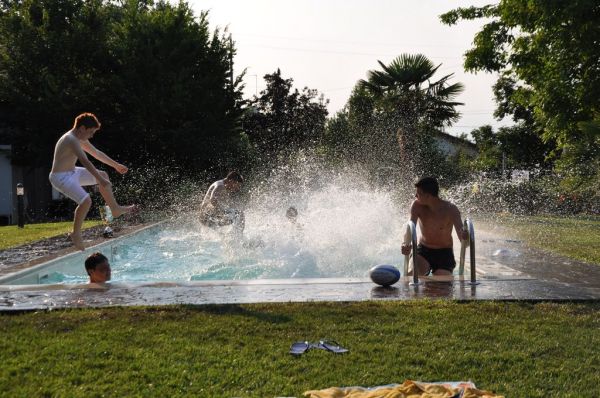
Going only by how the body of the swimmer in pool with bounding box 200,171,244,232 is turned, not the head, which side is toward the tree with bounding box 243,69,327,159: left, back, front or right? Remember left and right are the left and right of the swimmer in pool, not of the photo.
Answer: left

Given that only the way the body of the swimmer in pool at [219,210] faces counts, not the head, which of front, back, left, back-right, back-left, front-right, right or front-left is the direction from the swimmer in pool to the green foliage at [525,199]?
front-left

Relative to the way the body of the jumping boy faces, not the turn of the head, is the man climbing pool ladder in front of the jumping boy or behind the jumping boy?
in front

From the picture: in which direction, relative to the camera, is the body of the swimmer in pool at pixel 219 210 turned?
to the viewer's right

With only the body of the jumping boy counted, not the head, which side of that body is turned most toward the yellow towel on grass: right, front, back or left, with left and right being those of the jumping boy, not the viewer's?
right

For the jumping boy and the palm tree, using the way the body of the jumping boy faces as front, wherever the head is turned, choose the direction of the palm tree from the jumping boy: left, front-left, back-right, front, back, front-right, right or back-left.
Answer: front-left

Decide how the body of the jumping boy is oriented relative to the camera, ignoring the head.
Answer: to the viewer's right
